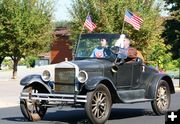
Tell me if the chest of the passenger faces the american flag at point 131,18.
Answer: no

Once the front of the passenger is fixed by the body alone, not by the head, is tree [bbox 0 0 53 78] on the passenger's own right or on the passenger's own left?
on the passenger's own right

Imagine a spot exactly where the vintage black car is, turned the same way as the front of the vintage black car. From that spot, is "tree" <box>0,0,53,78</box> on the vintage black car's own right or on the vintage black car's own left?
on the vintage black car's own right

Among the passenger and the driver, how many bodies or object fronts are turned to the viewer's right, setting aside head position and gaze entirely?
0

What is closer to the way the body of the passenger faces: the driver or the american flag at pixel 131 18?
the driver

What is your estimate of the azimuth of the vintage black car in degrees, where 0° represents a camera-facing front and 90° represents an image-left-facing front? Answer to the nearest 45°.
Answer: approximately 45°

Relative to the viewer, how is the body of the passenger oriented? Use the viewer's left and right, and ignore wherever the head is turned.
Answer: facing the viewer and to the left of the viewer

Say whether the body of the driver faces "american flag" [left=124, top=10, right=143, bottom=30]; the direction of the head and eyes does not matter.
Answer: no

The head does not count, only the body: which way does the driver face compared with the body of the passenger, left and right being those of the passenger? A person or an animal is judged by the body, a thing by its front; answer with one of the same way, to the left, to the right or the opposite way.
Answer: the same way
